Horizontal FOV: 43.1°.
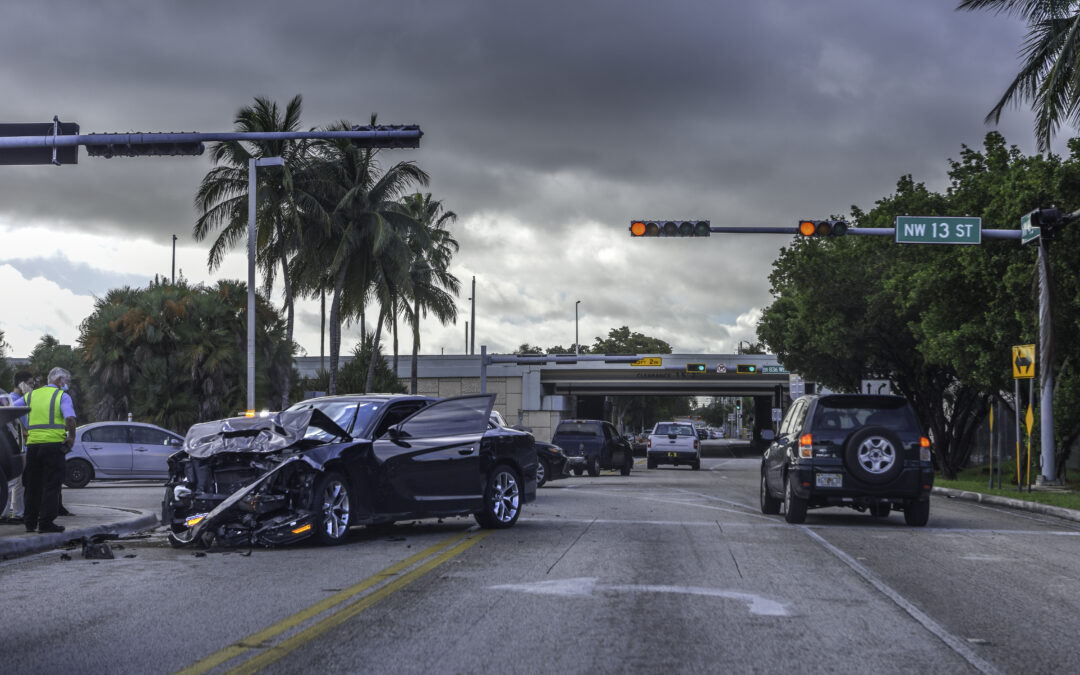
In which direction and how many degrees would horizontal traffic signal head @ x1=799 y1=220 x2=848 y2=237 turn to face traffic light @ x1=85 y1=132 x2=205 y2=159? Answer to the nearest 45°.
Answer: approximately 45° to its right

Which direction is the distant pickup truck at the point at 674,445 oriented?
away from the camera

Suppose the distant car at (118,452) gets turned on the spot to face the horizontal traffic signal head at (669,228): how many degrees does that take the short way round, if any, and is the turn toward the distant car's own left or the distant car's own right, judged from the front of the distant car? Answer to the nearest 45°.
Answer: approximately 45° to the distant car's own right

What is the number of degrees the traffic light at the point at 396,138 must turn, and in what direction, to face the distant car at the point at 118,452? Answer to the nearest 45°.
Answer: approximately 45° to its left

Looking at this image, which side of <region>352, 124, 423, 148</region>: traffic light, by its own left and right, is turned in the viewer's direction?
back

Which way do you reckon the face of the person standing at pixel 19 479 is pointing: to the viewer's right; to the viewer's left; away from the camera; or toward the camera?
to the viewer's right

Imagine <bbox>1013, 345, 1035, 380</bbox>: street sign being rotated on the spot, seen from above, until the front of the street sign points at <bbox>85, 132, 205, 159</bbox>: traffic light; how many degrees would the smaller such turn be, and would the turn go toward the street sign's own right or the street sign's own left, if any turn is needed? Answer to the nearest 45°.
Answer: approximately 45° to the street sign's own right

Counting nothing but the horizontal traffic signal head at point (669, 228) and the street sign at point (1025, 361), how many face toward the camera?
2

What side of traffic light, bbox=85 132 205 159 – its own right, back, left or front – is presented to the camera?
back
